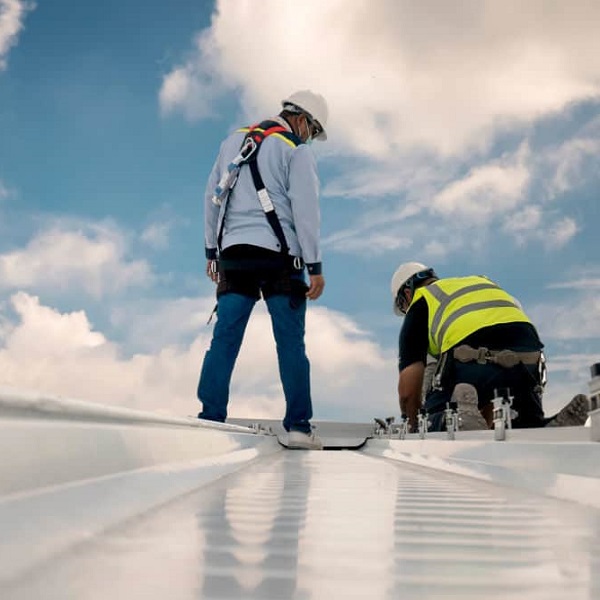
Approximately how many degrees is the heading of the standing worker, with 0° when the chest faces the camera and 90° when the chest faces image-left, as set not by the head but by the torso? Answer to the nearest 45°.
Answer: approximately 225°

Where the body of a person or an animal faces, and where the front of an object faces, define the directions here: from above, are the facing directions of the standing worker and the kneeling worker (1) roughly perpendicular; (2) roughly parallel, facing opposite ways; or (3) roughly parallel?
roughly perpendicular

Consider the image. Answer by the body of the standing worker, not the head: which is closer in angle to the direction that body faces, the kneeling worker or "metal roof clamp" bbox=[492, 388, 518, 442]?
the kneeling worker

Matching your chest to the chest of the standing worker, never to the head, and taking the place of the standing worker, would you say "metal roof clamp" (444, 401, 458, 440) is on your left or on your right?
on your right
